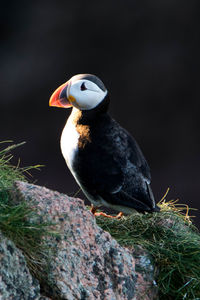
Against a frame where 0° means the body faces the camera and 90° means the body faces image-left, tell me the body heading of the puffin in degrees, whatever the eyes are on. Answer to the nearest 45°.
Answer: approximately 90°
